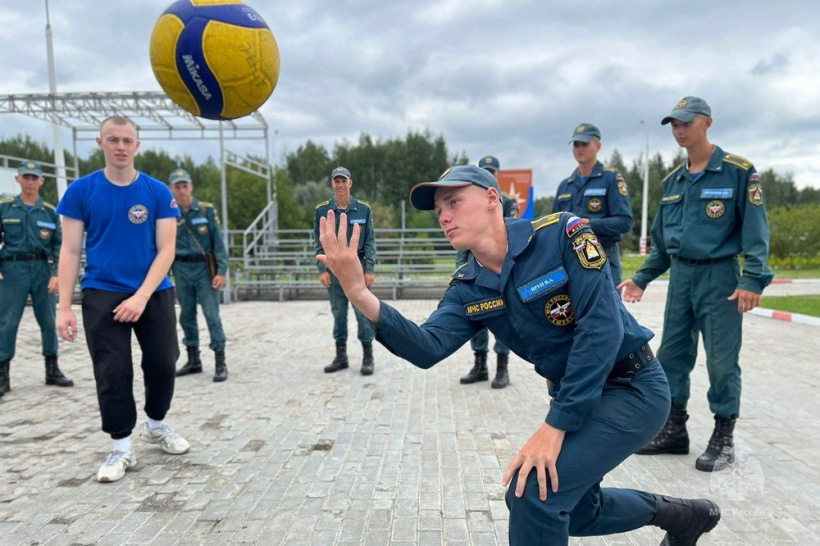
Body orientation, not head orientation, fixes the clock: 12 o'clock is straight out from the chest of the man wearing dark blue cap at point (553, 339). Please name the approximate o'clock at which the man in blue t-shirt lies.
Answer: The man in blue t-shirt is roughly at 2 o'clock from the man wearing dark blue cap.

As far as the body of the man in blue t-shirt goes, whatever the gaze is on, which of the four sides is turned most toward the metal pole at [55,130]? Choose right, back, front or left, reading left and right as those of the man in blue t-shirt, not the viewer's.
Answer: back

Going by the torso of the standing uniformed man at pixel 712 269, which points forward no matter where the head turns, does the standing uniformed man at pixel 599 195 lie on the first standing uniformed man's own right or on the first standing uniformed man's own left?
on the first standing uniformed man's own right

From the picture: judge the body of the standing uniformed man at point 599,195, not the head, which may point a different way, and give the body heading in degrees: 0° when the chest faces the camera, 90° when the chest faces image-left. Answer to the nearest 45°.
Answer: approximately 45°

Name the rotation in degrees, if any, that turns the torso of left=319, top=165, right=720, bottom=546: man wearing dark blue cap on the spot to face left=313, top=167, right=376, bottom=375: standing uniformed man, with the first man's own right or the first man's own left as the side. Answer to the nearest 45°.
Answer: approximately 90° to the first man's own right

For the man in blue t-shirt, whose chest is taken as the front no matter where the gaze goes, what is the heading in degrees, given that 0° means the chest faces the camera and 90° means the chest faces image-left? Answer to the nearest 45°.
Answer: approximately 0°
